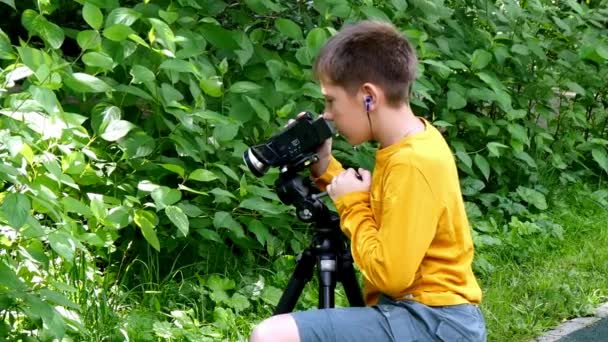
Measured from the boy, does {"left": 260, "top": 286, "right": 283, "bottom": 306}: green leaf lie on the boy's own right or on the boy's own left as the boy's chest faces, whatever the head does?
on the boy's own right

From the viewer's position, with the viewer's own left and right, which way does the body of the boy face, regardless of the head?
facing to the left of the viewer

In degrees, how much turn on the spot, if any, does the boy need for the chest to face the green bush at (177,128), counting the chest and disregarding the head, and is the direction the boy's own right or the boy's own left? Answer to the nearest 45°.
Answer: approximately 45° to the boy's own right

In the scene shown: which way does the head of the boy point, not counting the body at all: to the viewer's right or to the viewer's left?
to the viewer's left

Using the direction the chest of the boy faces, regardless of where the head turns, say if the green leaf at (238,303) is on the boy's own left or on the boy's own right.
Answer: on the boy's own right
